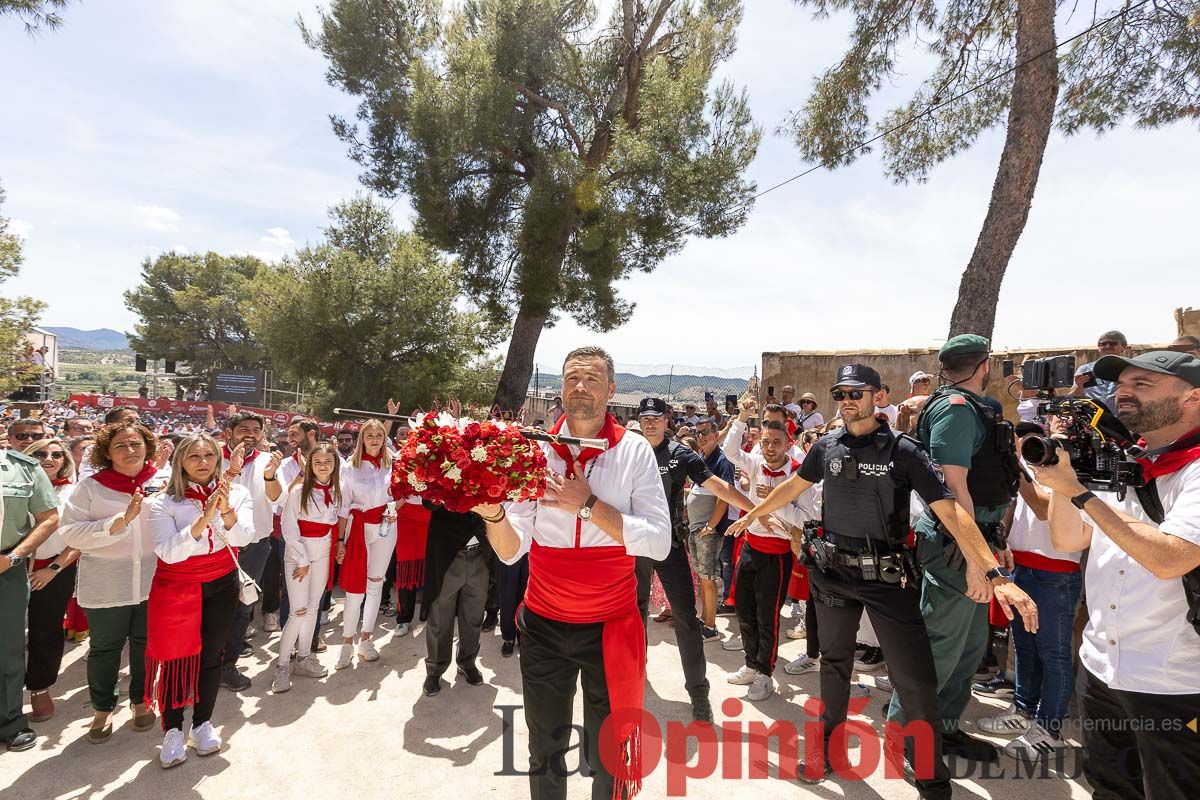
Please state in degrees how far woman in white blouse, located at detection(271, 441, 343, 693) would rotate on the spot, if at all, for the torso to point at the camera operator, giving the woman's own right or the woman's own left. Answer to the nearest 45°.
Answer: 0° — they already face them

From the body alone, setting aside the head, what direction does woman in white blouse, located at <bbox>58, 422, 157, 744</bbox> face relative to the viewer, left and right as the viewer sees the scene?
facing the viewer and to the right of the viewer

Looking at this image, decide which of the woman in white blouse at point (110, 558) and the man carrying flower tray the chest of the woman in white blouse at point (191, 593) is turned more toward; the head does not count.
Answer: the man carrying flower tray

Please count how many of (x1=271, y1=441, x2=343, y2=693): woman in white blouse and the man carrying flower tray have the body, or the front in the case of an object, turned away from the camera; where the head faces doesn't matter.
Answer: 0

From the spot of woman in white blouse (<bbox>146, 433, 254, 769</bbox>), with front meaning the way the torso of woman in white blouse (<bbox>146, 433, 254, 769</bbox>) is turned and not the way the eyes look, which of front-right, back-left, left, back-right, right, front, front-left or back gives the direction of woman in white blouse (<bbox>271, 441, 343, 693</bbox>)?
left

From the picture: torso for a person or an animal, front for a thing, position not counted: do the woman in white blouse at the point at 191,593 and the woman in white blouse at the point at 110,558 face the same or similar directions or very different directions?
same or similar directions

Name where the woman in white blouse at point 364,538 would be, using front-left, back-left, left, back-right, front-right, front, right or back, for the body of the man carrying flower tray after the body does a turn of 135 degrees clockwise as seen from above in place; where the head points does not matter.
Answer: front

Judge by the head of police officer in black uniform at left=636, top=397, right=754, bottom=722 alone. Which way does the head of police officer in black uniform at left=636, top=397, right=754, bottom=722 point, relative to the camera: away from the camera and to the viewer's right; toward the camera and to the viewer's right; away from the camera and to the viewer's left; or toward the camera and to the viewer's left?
toward the camera and to the viewer's left

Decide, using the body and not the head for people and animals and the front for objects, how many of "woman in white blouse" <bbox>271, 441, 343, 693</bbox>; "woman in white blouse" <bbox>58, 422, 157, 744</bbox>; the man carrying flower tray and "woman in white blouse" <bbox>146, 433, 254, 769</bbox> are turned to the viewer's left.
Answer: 0

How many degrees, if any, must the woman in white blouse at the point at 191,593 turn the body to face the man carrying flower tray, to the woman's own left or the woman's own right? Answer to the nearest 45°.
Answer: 0° — they already face them

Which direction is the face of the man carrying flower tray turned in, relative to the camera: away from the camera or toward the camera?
toward the camera

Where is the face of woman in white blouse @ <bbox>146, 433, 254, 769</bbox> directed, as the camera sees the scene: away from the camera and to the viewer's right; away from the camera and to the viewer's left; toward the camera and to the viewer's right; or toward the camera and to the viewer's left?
toward the camera and to the viewer's right

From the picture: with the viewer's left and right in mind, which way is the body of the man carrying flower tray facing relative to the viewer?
facing the viewer

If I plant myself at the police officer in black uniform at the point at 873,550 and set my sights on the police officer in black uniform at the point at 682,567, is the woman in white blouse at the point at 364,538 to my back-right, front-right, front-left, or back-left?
front-left
